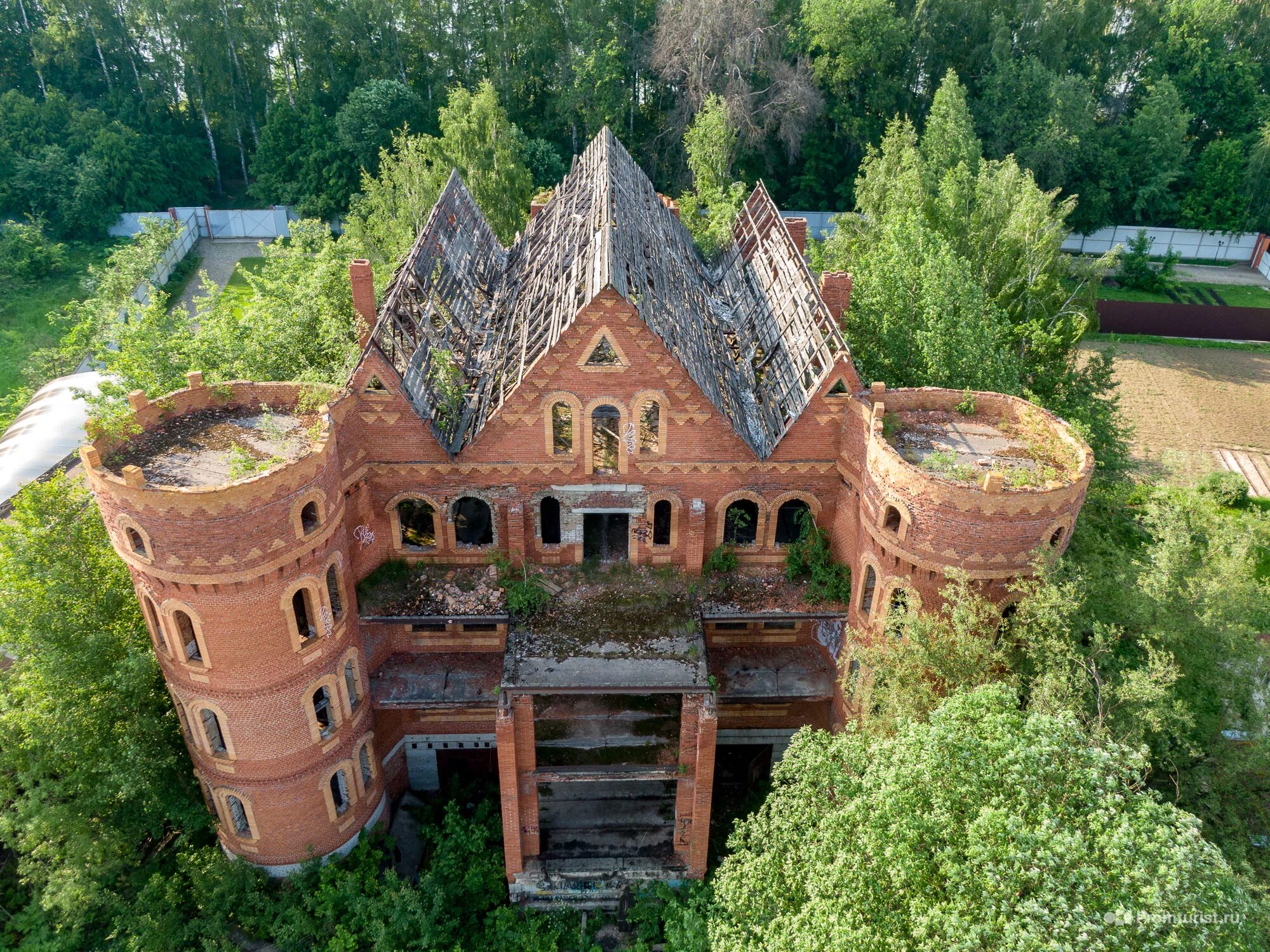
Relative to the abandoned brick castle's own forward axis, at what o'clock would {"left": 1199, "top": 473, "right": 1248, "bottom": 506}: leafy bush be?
The leafy bush is roughly at 8 o'clock from the abandoned brick castle.

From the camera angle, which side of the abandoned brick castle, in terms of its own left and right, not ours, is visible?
front
